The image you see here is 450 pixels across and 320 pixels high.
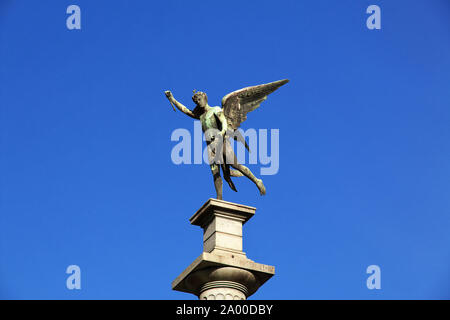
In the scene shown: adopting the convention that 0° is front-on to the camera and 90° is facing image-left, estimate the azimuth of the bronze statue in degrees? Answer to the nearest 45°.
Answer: approximately 45°
